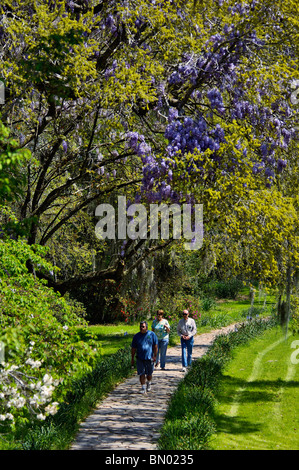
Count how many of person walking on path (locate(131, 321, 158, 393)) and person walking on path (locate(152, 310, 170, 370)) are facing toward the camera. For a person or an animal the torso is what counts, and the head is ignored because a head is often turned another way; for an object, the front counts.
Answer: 2

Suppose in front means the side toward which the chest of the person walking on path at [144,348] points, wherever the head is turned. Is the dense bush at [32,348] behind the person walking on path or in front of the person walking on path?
in front

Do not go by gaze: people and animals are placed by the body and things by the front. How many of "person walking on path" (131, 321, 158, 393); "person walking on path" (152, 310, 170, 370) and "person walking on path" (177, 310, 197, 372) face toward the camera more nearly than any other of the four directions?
3

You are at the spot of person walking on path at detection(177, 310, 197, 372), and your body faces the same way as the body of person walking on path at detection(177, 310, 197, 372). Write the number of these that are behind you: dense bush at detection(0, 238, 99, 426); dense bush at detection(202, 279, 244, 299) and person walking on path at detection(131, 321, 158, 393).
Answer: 1

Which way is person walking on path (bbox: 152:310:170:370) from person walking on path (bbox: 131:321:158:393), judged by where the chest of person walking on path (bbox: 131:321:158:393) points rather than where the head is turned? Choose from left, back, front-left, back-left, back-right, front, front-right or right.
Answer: back

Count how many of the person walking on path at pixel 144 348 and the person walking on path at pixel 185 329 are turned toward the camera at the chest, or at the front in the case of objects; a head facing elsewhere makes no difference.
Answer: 2

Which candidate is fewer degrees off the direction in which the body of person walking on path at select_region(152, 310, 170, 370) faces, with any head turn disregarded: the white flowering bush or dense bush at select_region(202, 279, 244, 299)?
the white flowering bush

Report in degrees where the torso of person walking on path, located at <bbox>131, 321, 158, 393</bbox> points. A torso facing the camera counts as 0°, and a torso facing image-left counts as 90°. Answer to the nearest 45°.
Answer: approximately 0°

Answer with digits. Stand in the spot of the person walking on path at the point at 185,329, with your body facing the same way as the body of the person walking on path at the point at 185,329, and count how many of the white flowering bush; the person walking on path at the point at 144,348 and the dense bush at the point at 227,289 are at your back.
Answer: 1
